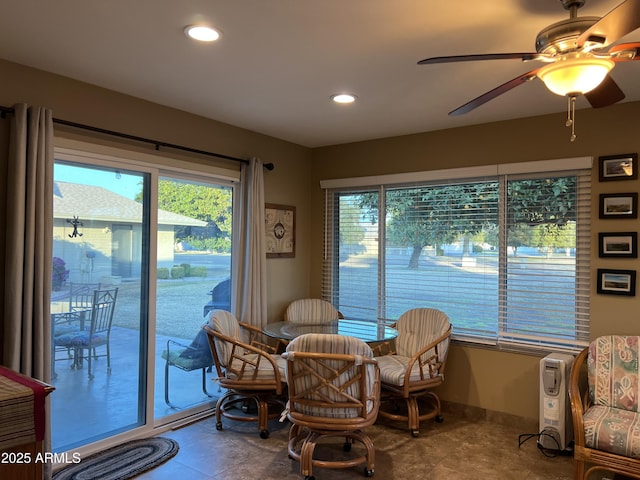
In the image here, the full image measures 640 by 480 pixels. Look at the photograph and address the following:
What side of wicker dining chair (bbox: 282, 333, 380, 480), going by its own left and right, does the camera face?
back

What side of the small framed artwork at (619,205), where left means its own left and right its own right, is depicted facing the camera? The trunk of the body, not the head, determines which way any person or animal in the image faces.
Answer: front

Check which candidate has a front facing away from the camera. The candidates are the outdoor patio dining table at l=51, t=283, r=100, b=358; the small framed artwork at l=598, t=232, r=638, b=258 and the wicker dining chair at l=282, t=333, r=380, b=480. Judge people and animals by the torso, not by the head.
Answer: the wicker dining chair

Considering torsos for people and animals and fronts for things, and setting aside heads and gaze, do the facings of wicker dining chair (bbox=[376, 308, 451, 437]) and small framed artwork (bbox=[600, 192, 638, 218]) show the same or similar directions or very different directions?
same or similar directions

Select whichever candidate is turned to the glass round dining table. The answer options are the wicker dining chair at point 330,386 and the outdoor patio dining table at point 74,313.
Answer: the wicker dining chair

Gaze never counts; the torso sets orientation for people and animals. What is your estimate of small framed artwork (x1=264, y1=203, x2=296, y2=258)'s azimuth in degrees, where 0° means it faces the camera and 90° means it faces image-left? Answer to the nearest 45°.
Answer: approximately 315°

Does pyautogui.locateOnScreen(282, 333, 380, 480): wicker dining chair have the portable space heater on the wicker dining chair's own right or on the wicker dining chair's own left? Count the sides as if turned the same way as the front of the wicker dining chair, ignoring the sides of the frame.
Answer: on the wicker dining chair's own right

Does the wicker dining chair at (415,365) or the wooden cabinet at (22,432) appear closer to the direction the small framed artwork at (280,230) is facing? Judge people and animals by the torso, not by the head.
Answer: the wicker dining chair

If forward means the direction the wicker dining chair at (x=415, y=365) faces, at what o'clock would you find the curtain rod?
The curtain rod is roughly at 1 o'clock from the wicker dining chair.

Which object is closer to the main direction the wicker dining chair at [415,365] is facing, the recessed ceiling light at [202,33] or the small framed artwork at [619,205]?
the recessed ceiling light

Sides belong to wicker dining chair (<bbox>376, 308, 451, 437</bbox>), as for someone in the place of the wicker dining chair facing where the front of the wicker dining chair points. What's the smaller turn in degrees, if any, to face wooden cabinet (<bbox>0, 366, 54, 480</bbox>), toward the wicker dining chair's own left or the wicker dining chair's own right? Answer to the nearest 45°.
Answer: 0° — it already faces it

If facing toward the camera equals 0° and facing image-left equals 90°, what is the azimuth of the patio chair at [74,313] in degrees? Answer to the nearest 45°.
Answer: approximately 45°

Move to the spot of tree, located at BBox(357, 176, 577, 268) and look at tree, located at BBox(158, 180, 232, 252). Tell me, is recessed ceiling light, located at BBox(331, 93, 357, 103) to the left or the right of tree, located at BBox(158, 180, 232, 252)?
left

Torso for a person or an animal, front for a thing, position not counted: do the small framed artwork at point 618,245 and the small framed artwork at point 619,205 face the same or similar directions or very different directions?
same or similar directions
